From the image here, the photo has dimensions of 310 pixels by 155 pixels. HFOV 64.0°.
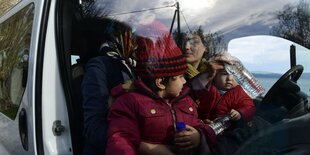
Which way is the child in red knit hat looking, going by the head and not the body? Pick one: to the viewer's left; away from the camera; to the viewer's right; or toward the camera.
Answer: to the viewer's right

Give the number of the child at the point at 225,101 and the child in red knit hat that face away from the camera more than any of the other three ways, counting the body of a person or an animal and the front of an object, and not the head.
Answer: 0

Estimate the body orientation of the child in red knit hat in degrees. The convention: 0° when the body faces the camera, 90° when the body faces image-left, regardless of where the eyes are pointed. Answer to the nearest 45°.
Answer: approximately 315°

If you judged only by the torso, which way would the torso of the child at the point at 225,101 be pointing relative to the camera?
toward the camera

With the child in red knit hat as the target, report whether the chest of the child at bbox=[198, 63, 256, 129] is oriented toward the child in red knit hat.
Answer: no
